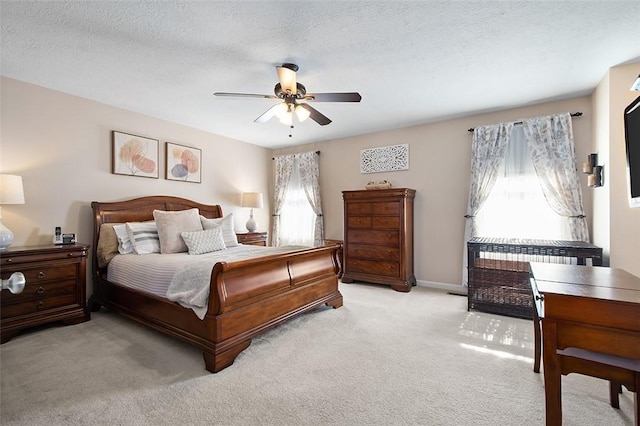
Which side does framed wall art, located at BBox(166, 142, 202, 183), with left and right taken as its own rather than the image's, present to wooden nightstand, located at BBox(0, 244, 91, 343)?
right

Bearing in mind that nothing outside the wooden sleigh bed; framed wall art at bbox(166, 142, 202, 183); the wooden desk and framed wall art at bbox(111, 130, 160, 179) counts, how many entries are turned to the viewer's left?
1

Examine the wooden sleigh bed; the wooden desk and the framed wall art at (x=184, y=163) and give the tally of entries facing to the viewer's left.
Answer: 1

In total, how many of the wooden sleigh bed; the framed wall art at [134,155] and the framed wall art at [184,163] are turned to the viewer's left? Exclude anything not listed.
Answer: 0

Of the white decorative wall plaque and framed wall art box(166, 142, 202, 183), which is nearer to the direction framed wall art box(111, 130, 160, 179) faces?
the white decorative wall plaque

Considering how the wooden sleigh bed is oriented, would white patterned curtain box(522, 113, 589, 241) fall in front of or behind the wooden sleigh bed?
in front

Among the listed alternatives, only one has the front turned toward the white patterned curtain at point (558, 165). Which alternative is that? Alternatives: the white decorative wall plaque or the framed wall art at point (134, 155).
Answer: the framed wall art

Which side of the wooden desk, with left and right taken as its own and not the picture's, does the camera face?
left

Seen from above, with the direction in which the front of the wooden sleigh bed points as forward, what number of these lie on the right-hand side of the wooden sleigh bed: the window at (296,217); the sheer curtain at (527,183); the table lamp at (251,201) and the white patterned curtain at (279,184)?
0

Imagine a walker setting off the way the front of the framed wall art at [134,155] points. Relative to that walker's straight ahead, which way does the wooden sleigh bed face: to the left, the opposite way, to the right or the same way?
the same way

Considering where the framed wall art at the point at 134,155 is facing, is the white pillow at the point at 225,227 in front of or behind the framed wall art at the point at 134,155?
in front

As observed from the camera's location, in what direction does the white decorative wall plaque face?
facing the viewer and to the left of the viewer

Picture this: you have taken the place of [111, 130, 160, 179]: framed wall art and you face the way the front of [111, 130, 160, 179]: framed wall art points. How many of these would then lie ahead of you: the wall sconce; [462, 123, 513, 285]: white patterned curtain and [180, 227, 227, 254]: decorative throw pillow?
3

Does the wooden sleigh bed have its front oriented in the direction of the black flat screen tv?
yes

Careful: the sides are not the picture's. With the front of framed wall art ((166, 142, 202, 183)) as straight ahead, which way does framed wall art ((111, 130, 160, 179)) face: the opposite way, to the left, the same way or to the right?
the same way

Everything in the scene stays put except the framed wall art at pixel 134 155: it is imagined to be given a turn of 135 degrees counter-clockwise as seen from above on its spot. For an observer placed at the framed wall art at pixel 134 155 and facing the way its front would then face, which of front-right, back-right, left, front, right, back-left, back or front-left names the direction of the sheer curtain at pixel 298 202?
right

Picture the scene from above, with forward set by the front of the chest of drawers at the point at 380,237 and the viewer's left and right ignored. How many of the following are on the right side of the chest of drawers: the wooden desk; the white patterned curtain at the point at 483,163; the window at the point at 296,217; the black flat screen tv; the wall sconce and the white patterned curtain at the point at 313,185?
2

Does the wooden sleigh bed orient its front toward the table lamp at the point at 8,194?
no

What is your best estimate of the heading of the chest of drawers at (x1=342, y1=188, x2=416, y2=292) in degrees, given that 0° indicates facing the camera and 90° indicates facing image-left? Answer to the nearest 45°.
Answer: approximately 45°

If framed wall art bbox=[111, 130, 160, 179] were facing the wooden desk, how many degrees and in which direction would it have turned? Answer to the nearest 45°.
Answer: approximately 45° to its right

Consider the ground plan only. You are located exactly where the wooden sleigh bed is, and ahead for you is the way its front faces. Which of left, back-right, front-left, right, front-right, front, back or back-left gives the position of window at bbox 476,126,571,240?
front-left
